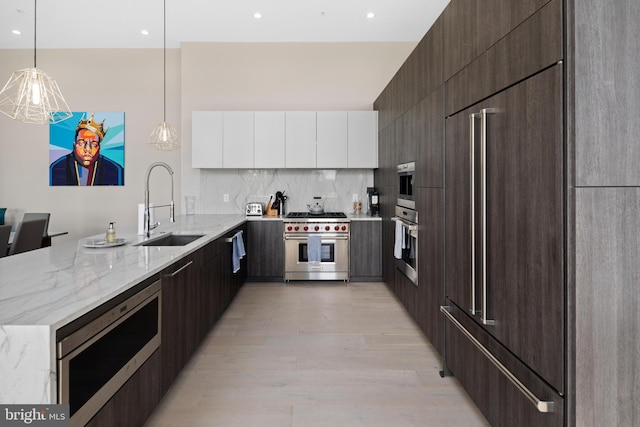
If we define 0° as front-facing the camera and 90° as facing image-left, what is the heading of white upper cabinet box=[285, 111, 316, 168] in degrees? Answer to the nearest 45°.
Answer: approximately 0°

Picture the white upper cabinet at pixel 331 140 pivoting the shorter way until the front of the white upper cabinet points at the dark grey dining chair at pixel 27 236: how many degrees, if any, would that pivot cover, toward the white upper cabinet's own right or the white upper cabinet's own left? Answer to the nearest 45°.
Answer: approximately 45° to the white upper cabinet's own right

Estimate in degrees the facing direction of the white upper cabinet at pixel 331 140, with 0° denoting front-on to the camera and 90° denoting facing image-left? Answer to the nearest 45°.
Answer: approximately 0°
